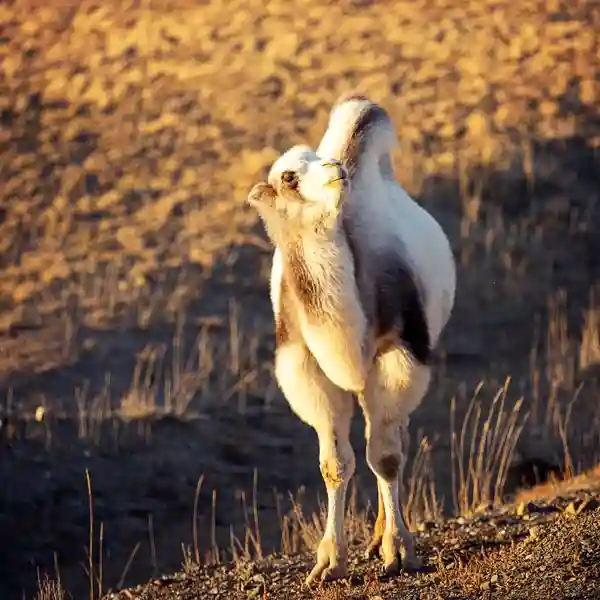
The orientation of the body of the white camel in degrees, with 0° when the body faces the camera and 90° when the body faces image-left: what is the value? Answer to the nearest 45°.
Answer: approximately 0°
